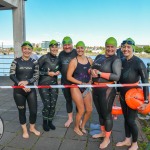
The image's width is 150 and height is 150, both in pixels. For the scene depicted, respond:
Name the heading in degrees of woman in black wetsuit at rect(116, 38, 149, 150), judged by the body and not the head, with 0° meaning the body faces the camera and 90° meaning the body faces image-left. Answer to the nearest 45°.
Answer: approximately 45°

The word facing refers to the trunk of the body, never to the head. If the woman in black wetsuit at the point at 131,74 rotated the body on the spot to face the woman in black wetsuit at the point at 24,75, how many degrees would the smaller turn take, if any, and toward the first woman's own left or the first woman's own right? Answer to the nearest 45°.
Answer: approximately 45° to the first woman's own right

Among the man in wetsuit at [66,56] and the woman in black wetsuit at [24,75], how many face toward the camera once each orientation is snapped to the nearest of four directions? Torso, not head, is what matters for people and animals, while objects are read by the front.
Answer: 2
